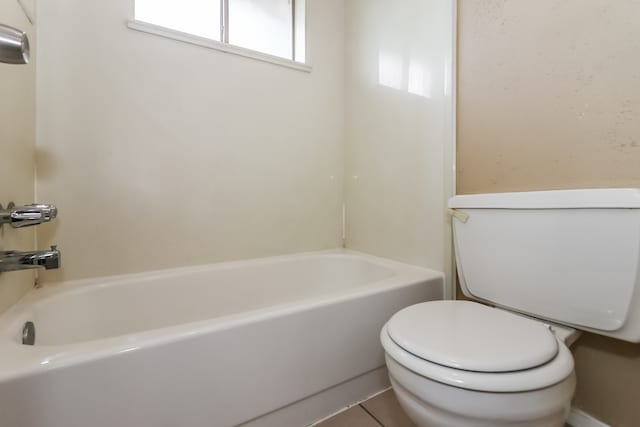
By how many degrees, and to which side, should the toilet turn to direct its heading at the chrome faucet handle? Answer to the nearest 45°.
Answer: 0° — it already faces it

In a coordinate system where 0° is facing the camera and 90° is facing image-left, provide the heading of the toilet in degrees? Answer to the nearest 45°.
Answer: approximately 45°

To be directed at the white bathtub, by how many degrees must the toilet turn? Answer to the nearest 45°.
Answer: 0° — it already faces it

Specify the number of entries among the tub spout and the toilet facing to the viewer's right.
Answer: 1

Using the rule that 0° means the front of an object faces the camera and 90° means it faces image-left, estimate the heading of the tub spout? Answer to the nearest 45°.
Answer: approximately 270°

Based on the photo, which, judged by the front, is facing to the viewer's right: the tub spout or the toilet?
the tub spout
